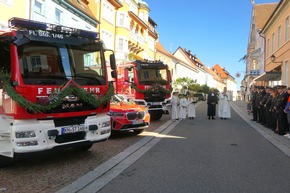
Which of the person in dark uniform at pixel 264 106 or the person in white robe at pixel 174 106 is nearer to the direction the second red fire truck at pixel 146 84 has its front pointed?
the person in dark uniform

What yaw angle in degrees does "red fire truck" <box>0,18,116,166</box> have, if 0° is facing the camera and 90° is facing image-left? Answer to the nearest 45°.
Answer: approximately 315°

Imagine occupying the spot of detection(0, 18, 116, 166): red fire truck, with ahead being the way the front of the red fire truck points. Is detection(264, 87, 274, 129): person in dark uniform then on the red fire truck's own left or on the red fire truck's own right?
on the red fire truck's own left

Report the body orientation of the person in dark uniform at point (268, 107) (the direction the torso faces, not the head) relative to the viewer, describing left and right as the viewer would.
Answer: facing to the left of the viewer

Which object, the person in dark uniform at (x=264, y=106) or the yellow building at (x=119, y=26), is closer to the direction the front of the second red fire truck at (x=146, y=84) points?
the person in dark uniform

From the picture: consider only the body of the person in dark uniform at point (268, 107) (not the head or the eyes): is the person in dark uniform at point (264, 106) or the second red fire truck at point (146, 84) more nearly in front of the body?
the second red fire truck
